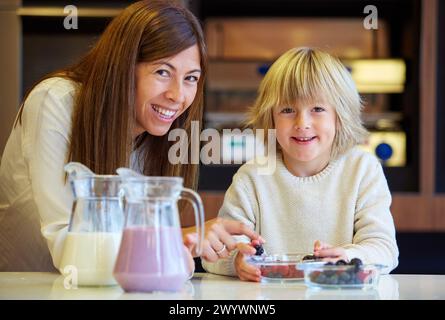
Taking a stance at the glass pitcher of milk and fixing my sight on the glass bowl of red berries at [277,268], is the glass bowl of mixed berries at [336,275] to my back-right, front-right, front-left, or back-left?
front-right

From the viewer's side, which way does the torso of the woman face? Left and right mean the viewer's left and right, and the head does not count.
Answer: facing the viewer and to the right of the viewer
